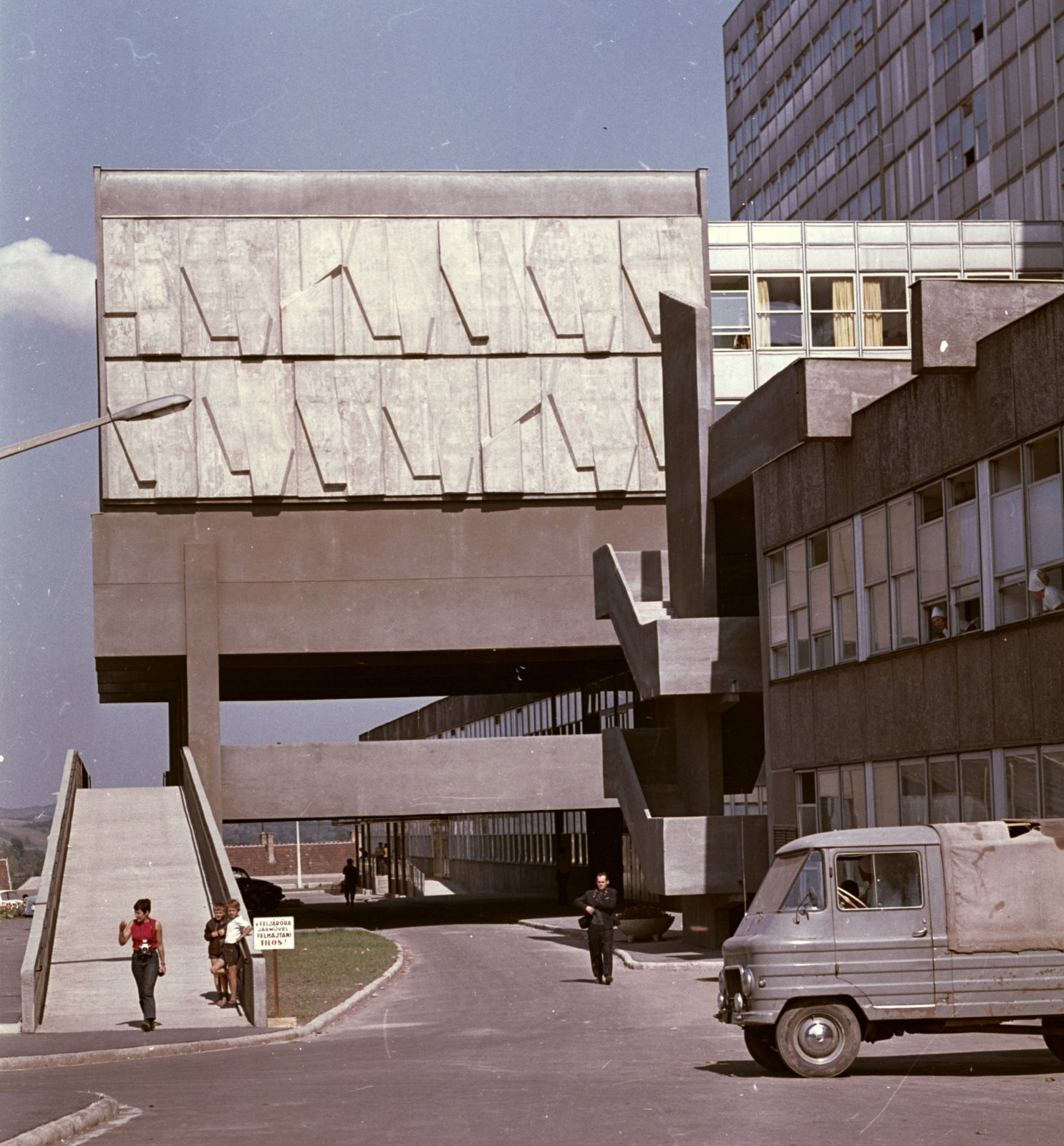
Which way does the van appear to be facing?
to the viewer's left

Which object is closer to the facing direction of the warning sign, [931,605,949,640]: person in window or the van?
the van

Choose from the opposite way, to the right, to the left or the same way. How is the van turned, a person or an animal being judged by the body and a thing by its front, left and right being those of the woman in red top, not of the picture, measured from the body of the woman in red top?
to the right

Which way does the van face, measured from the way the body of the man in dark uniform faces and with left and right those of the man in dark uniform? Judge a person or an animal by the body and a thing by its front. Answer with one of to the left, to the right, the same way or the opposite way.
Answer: to the right

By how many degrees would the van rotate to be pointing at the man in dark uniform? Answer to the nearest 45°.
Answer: approximately 90° to its right

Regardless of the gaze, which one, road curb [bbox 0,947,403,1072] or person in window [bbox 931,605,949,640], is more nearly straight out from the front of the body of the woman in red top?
the road curb

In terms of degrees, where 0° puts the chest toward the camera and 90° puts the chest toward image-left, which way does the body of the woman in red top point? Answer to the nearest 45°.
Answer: approximately 0°

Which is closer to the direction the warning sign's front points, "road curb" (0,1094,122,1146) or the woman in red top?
the road curb

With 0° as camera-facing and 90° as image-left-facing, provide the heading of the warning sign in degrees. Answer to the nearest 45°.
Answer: approximately 0°

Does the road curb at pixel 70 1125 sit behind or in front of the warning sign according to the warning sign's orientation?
in front

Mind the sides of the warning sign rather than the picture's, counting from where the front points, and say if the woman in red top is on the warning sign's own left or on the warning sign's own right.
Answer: on the warning sign's own right

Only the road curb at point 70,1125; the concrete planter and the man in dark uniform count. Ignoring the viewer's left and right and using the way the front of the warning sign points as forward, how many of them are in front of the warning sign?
1
